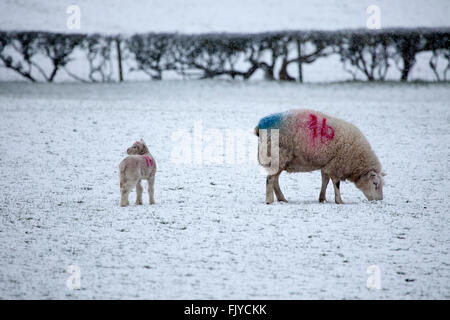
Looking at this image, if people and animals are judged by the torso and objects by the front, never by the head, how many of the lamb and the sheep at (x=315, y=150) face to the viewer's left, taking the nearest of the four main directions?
0

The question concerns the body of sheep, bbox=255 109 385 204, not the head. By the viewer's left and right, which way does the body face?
facing to the right of the viewer

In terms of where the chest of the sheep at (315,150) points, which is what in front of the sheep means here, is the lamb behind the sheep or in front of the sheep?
behind

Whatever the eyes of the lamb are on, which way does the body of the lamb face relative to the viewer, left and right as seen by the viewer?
facing away from the viewer and to the right of the viewer

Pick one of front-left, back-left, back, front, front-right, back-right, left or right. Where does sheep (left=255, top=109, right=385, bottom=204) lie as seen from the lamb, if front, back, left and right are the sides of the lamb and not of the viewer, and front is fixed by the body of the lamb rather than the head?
front-right
